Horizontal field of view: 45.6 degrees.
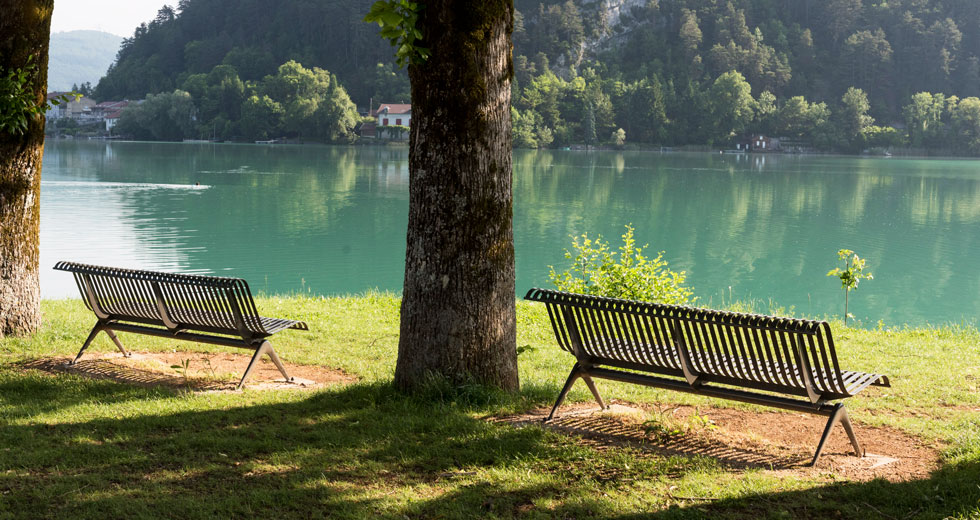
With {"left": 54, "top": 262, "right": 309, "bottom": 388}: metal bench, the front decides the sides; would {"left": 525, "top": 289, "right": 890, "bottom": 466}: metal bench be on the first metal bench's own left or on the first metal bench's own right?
on the first metal bench's own right

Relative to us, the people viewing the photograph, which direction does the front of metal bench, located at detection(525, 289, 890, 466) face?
facing away from the viewer and to the right of the viewer

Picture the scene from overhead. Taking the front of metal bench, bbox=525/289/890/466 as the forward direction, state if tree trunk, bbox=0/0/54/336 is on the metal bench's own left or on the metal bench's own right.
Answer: on the metal bench's own left

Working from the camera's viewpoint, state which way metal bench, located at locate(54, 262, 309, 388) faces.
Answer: facing away from the viewer and to the right of the viewer

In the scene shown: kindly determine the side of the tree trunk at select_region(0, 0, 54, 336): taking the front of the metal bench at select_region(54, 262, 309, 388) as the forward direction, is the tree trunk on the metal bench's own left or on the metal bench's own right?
on the metal bench's own left

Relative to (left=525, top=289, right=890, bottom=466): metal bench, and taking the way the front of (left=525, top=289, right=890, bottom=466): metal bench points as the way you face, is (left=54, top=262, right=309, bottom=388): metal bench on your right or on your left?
on your left
